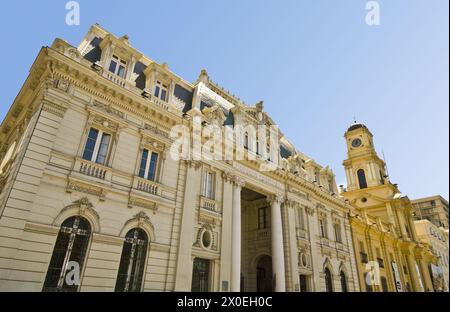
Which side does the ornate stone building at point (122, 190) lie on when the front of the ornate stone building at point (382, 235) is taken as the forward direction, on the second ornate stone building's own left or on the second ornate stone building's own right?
on the second ornate stone building's own right

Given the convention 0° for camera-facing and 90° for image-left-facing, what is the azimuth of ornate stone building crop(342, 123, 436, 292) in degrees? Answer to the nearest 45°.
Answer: approximately 315°

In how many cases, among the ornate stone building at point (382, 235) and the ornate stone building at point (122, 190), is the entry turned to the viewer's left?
0

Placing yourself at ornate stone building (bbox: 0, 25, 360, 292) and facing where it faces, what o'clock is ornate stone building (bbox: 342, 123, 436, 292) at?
ornate stone building (bbox: 342, 123, 436, 292) is roughly at 9 o'clock from ornate stone building (bbox: 0, 25, 360, 292).

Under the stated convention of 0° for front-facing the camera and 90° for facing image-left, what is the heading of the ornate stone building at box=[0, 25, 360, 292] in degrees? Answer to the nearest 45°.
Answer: approximately 315°
